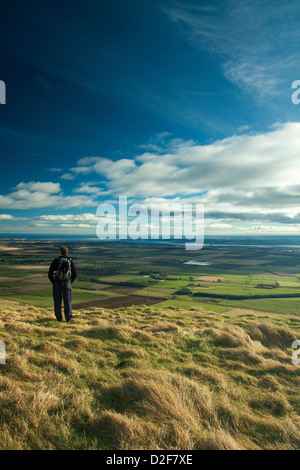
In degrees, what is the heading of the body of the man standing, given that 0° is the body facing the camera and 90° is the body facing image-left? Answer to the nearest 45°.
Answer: approximately 180°
